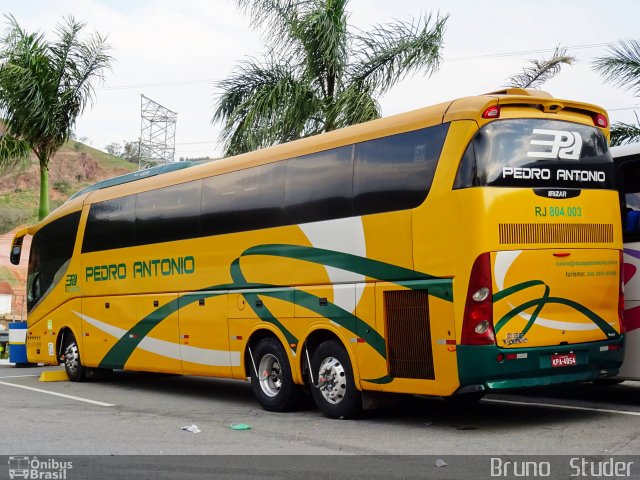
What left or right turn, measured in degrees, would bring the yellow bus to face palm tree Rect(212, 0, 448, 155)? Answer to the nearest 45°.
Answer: approximately 45° to its right

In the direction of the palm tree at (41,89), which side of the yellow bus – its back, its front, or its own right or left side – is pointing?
front

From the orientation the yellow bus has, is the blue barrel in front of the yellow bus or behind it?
in front

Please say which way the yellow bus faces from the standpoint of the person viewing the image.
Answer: facing away from the viewer and to the left of the viewer
